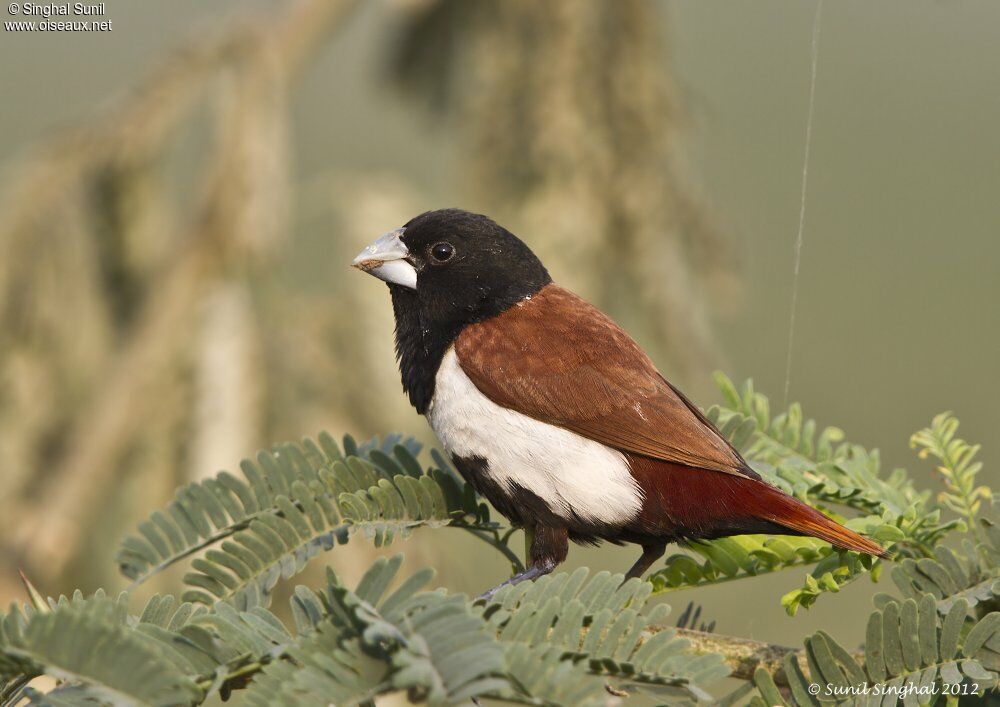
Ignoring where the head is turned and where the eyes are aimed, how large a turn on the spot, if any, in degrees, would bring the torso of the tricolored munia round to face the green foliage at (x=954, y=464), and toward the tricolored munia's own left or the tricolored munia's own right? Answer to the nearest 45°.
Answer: approximately 135° to the tricolored munia's own left

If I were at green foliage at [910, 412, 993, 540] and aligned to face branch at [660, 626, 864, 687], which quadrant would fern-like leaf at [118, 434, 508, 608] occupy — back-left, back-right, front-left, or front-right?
front-right

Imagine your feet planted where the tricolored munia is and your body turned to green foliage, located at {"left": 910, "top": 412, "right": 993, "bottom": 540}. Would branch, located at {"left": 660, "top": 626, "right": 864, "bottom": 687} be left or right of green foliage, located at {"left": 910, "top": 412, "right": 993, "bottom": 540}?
right

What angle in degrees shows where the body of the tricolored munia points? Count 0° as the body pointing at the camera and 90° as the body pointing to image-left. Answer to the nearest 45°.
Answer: approximately 90°

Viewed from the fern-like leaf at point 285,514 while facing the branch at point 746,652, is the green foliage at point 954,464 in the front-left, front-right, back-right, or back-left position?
front-left
